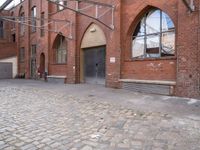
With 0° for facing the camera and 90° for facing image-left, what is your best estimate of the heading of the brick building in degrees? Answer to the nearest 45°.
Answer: approximately 45°
